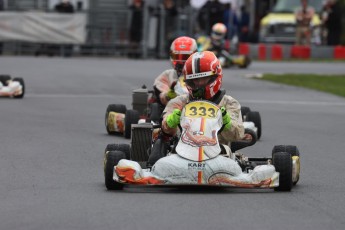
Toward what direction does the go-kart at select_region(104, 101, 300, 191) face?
toward the camera

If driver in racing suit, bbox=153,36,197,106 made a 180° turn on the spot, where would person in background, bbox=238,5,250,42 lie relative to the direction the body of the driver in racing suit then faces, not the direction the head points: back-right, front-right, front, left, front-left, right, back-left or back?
front

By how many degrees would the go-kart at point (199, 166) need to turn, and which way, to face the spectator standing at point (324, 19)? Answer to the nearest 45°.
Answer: approximately 180°

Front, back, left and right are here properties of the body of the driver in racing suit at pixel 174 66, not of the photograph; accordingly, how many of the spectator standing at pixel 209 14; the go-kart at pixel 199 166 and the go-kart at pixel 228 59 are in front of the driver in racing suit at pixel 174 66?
1

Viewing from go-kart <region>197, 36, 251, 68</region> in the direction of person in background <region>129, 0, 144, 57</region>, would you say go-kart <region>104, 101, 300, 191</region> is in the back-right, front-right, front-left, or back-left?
back-left

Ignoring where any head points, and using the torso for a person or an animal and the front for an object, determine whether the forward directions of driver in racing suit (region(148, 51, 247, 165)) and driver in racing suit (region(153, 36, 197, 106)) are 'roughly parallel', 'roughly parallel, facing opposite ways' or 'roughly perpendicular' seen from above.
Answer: roughly parallel

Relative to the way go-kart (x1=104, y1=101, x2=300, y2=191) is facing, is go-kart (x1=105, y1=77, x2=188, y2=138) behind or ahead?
behind

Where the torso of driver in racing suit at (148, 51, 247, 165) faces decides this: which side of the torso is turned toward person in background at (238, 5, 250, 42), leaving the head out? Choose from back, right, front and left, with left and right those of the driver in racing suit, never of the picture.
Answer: back

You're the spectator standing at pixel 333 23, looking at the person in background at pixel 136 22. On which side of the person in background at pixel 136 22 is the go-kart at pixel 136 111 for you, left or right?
left

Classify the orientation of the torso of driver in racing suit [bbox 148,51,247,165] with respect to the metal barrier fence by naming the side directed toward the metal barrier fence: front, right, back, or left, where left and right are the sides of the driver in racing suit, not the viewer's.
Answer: back

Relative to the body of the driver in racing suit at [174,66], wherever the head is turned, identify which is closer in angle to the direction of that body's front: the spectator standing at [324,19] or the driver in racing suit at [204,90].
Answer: the driver in racing suit

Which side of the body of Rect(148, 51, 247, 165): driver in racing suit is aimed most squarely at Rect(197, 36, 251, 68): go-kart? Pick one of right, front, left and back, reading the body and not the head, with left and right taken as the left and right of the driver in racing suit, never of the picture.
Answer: back

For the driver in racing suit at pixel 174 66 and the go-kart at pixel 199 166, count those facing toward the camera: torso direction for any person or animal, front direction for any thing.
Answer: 2

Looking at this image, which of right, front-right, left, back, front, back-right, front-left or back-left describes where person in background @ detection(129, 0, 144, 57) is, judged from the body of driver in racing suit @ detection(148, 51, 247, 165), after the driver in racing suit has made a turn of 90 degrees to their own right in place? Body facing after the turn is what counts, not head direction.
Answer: right

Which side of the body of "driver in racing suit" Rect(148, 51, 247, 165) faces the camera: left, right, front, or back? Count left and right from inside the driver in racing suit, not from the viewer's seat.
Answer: front

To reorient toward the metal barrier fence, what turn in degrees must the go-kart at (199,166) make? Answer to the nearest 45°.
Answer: approximately 180°

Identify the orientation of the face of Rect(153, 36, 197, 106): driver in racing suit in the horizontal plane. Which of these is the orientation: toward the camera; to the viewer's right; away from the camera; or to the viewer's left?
toward the camera

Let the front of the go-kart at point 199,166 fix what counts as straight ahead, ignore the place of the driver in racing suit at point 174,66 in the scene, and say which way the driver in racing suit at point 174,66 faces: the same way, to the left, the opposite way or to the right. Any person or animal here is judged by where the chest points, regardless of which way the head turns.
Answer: the same way
